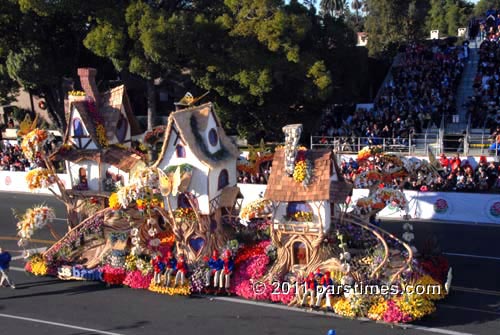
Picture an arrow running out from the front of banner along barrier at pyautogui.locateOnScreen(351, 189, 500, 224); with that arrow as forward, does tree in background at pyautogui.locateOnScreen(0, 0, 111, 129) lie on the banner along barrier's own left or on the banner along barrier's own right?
on the banner along barrier's own right

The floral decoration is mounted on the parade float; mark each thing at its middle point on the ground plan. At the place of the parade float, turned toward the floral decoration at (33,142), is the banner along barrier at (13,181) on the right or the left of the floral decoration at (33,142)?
right

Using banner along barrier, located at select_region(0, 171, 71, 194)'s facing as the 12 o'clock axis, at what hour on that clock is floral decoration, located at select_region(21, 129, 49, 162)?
The floral decoration is roughly at 12 o'clock from the banner along barrier.

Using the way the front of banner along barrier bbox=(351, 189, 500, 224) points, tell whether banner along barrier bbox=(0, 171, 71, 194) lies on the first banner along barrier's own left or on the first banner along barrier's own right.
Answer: on the first banner along barrier's own right

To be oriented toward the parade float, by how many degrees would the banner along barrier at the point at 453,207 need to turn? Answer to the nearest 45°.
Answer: approximately 45° to its right

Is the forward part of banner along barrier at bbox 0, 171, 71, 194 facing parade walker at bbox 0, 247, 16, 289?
yes

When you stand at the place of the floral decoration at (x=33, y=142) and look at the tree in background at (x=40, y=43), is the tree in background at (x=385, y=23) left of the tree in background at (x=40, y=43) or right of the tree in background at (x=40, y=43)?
right

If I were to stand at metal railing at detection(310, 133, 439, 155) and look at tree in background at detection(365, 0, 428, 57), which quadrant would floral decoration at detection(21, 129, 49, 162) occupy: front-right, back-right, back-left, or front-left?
back-left

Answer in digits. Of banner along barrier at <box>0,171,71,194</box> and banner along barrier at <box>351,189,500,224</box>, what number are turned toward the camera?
2

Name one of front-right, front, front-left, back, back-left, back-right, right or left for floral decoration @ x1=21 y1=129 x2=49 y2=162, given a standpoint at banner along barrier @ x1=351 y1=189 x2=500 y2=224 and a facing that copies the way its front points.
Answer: front-right

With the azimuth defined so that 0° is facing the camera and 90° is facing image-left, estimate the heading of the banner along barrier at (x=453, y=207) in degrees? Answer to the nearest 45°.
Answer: approximately 0°
